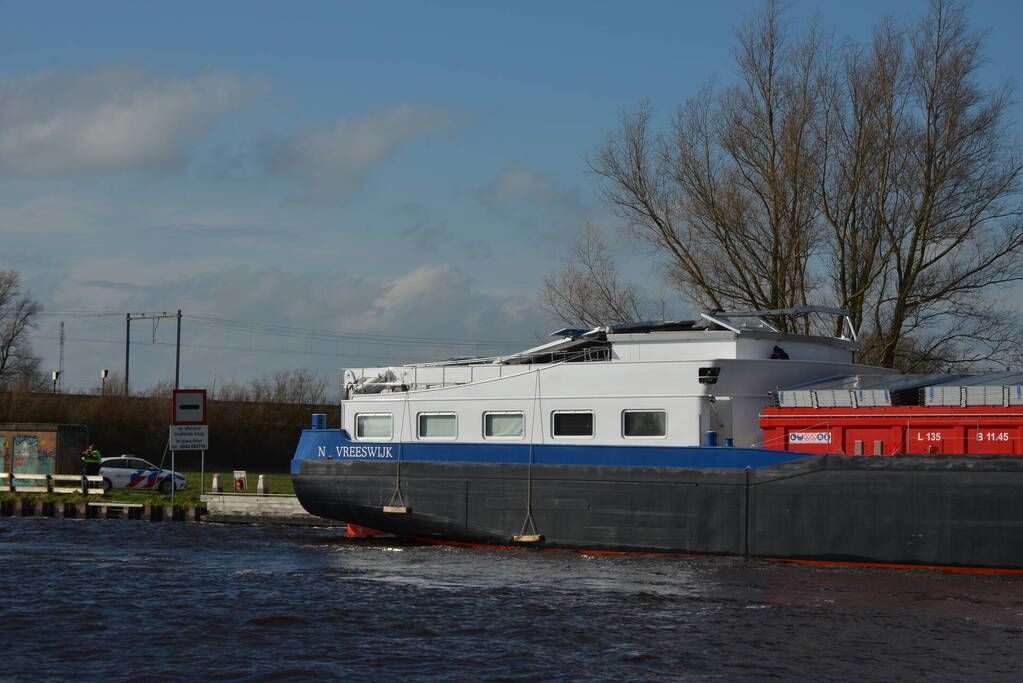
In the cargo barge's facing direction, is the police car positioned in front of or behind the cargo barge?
behind

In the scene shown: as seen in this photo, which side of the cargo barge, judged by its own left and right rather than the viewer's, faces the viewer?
right

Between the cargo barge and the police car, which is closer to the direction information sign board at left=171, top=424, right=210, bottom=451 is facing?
the cargo barge

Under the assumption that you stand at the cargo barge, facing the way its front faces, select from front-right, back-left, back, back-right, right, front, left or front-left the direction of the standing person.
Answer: back-left

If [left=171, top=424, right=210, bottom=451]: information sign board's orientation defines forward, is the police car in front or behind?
behind

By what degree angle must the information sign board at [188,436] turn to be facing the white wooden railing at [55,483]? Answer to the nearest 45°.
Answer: approximately 135° to its right

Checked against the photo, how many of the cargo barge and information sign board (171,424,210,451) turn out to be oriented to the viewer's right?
1

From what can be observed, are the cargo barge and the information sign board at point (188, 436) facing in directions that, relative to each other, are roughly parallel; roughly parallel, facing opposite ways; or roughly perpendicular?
roughly perpendicular
